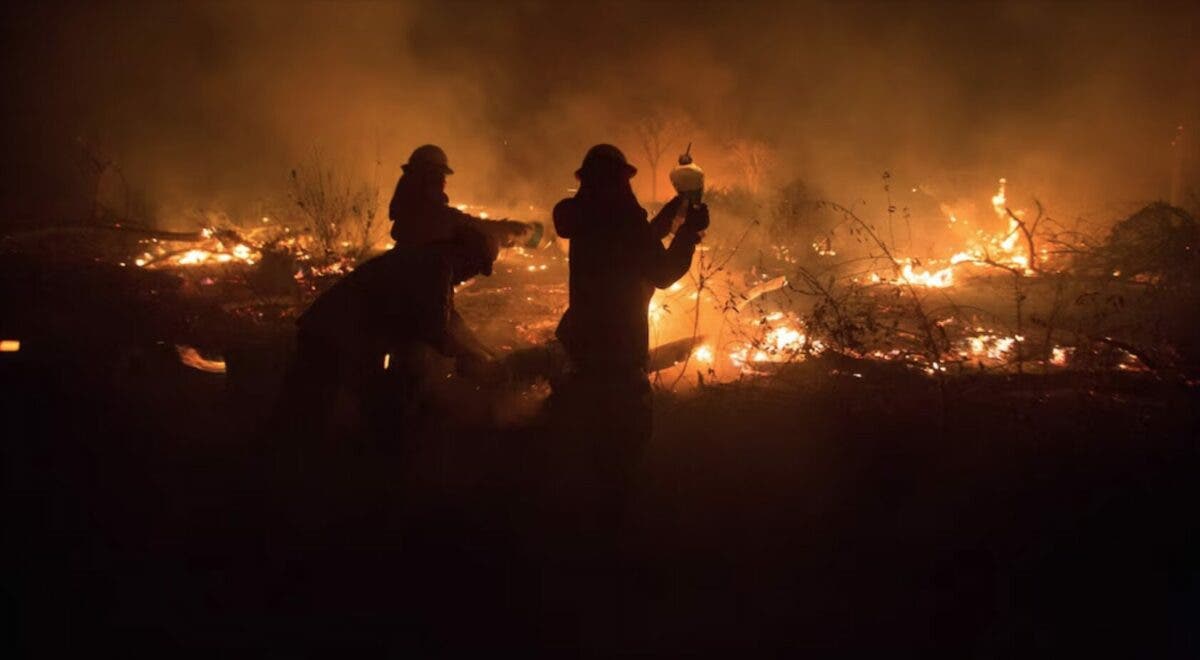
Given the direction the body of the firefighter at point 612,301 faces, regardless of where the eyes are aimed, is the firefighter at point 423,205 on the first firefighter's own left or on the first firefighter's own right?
on the first firefighter's own left

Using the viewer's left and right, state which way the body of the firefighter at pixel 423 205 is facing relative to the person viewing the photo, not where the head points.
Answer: facing to the right of the viewer

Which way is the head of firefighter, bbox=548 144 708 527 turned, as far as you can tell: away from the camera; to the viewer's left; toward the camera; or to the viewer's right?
away from the camera

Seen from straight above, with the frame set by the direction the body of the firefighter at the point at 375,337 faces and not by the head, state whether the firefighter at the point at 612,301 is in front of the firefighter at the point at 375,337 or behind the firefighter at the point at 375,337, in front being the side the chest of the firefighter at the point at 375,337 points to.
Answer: in front

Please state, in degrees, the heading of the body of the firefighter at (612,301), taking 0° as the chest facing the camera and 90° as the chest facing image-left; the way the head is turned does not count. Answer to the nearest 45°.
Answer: approximately 225°

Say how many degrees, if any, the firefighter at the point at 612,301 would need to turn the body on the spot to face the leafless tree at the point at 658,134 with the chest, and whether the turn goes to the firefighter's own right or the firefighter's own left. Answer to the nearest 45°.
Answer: approximately 45° to the firefighter's own left

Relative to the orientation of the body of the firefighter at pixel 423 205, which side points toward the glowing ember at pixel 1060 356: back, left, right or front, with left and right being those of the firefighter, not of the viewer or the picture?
front

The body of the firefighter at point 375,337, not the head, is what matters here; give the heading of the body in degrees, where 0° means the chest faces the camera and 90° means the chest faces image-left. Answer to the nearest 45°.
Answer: approximately 270°
